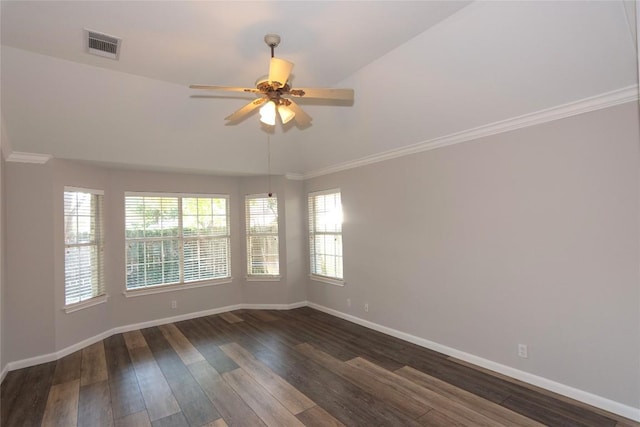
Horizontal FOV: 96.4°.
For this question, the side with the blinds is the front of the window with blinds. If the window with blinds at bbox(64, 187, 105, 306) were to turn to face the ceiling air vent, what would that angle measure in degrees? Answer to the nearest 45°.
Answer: approximately 45° to its right

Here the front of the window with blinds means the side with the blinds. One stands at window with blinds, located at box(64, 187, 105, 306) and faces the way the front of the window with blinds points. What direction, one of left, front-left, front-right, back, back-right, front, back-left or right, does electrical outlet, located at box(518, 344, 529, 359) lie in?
front

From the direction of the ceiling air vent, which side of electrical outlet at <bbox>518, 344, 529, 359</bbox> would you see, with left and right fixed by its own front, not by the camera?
front

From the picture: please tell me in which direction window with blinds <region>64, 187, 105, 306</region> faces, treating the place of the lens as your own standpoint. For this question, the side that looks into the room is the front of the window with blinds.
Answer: facing the viewer and to the right of the viewer

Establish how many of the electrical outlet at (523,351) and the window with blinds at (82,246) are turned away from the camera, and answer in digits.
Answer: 0

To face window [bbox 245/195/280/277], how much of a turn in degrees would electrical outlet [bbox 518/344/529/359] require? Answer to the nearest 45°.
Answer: approximately 45° to its right

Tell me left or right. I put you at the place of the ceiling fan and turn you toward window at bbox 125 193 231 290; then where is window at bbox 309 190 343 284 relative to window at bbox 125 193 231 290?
right

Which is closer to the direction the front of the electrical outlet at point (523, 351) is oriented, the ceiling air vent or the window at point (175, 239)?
the ceiling air vent

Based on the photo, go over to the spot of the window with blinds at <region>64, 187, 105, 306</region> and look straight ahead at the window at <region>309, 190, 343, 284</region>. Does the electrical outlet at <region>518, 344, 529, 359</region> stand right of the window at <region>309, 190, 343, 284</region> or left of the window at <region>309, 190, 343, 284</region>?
right

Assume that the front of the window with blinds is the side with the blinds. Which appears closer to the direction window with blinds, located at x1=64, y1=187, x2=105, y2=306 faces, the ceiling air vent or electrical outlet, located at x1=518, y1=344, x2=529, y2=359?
the electrical outlet

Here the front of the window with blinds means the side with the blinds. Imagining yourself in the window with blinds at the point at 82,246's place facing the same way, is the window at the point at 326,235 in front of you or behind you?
in front

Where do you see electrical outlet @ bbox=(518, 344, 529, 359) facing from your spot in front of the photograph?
facing the viewer and to the left of the viewer
